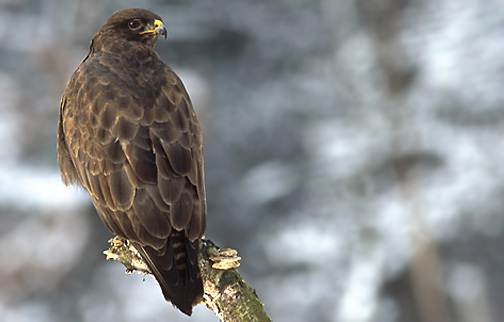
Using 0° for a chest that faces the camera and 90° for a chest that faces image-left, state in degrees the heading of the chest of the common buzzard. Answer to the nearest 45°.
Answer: approximately 135°
